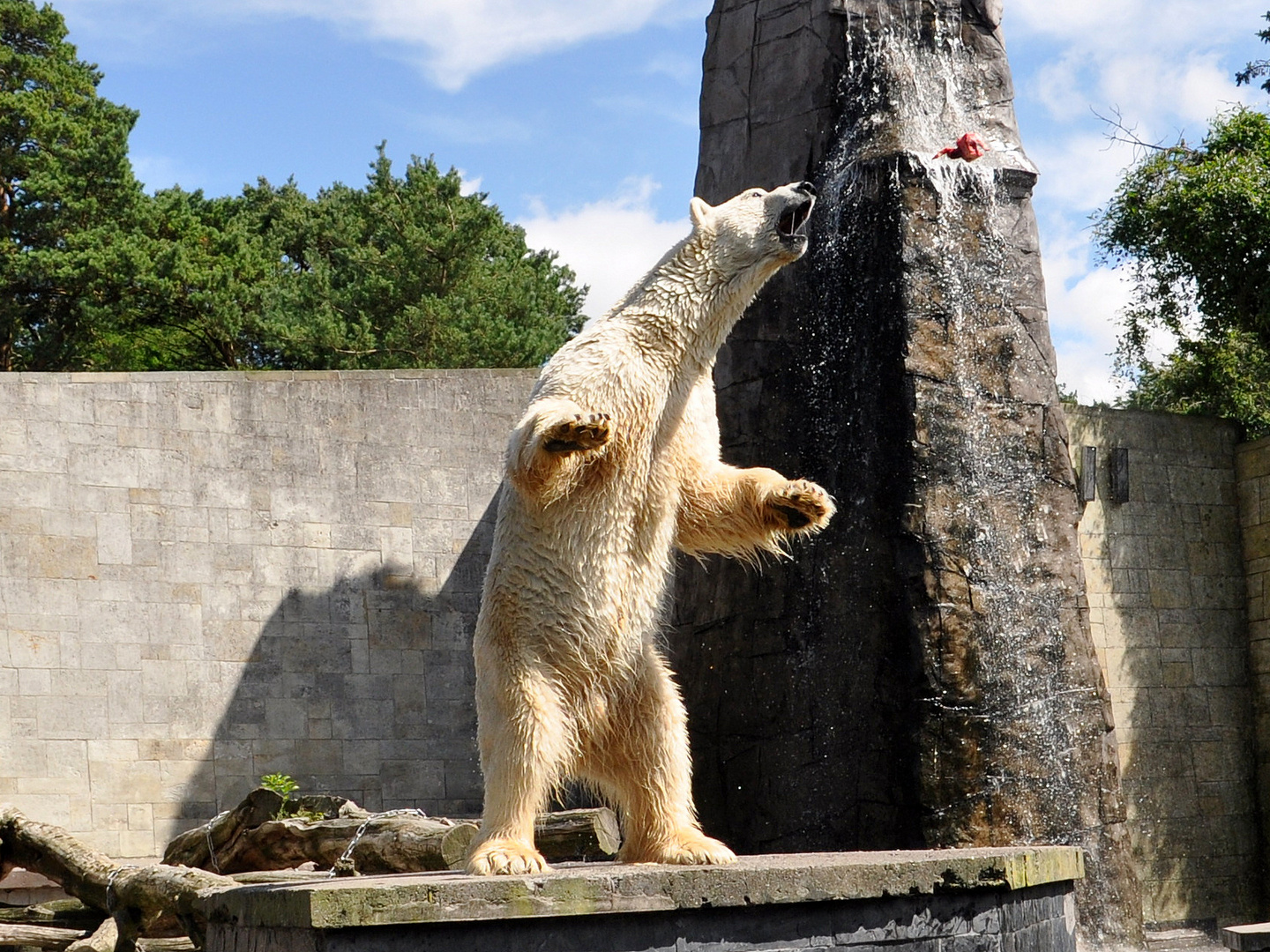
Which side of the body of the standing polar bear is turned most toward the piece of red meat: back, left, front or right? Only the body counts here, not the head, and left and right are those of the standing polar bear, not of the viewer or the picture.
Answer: left

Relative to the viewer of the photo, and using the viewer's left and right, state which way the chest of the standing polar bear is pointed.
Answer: facing the viewer and to the right of the viewer

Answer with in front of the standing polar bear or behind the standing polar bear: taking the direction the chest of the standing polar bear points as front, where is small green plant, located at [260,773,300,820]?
behind
